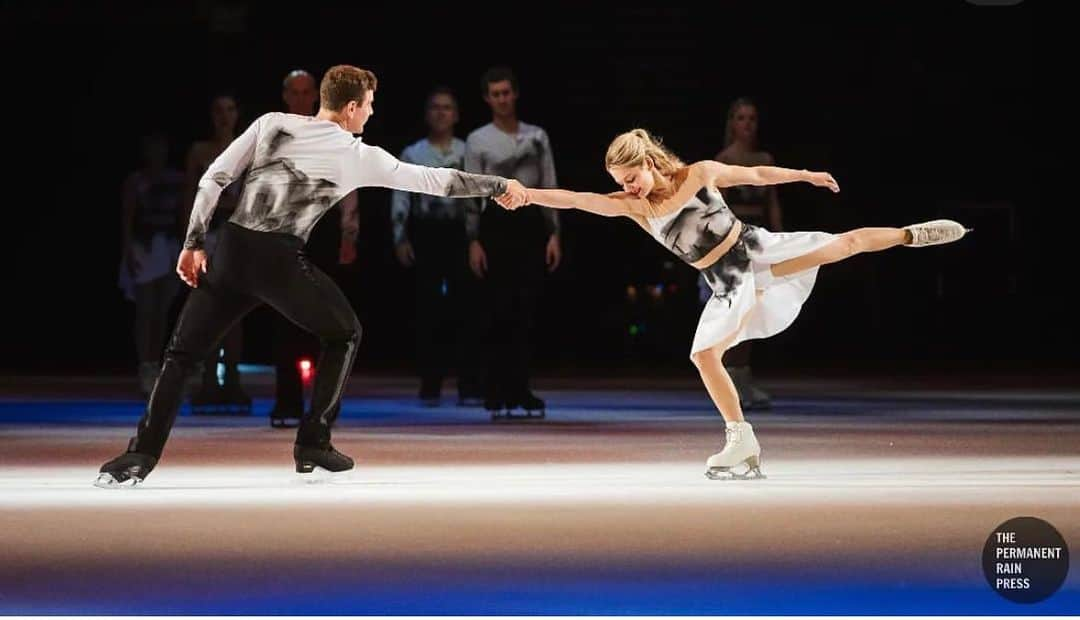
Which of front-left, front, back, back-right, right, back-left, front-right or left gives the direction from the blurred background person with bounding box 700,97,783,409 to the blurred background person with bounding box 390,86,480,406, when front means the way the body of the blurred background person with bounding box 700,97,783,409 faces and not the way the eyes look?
right

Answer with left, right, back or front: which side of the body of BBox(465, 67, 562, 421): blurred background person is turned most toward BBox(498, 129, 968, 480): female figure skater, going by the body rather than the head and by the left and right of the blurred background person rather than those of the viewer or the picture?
front

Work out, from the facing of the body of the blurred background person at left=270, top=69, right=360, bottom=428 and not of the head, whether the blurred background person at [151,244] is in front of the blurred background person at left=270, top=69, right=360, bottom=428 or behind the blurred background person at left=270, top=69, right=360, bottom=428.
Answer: behind

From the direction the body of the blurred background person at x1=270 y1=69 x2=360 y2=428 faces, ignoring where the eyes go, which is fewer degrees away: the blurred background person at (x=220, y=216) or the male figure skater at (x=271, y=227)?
the male figure skater

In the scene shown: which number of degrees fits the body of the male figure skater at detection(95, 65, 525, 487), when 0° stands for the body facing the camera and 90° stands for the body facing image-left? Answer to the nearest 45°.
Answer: approximately 225°

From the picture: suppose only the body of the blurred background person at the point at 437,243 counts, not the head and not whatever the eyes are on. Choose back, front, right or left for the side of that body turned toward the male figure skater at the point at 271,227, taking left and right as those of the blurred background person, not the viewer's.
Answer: front
